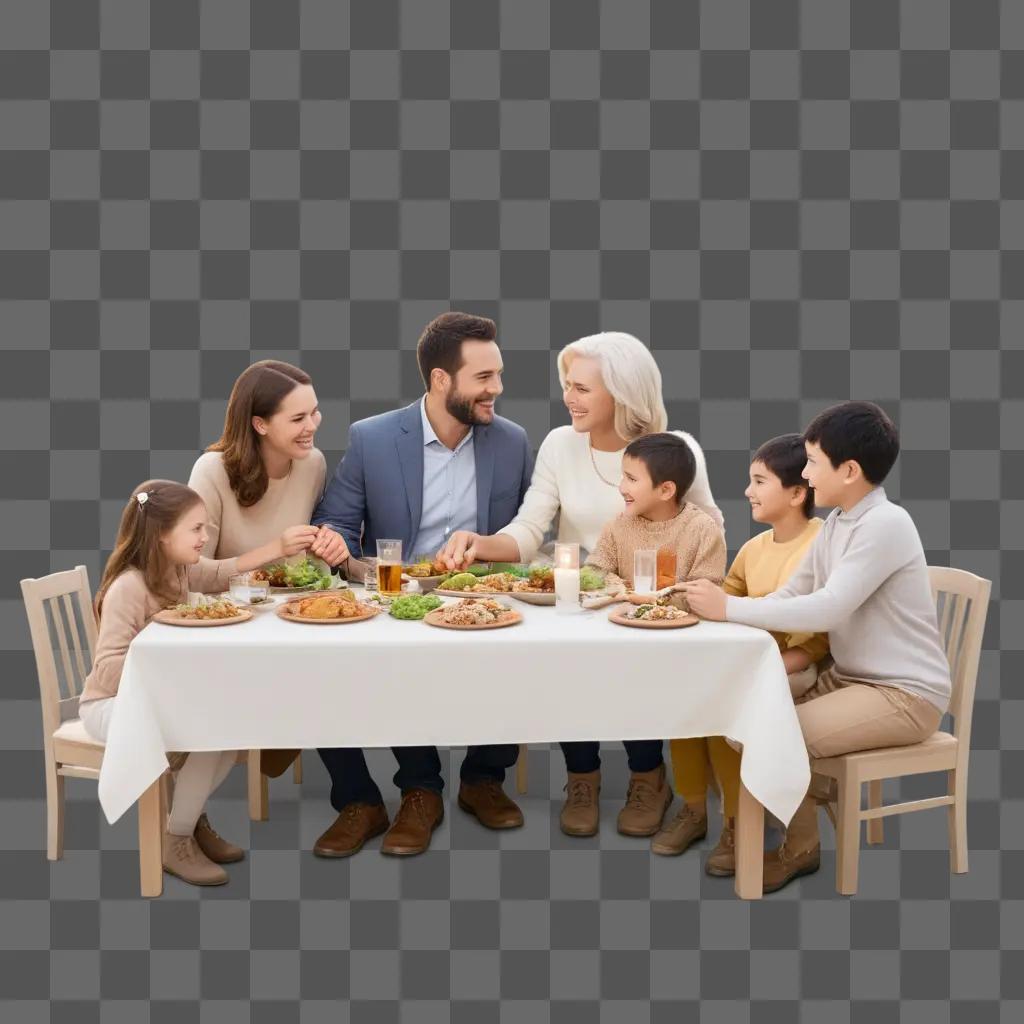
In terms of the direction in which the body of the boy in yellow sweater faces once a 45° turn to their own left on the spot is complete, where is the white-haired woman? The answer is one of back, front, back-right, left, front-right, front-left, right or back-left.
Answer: back-right

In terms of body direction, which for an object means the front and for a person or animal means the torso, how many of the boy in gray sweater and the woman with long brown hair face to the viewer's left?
1

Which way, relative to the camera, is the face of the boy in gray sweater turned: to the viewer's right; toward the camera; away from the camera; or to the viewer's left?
to the viewer's left

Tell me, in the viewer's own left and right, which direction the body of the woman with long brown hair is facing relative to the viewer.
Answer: facing the viewer and to the right of the viewer

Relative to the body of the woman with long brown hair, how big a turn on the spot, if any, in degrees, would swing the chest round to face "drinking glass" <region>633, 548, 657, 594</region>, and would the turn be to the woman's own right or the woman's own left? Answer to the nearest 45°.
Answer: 0° — they already face it

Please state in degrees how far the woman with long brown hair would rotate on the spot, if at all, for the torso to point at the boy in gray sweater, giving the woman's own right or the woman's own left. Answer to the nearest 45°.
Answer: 0° — they already face them

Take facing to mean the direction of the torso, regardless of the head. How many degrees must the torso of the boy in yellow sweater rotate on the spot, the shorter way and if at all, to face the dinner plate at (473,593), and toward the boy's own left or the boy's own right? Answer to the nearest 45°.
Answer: approximately 45° to the boy's own right

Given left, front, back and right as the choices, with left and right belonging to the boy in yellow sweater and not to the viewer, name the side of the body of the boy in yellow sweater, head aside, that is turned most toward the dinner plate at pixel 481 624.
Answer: front

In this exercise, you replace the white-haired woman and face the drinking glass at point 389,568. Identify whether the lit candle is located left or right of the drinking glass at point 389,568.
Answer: left

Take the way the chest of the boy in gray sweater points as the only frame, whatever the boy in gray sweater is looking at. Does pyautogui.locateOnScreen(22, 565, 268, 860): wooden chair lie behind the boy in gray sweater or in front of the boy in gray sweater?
in front

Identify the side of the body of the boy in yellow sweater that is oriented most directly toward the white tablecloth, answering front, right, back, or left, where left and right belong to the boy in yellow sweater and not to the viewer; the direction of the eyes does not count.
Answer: front

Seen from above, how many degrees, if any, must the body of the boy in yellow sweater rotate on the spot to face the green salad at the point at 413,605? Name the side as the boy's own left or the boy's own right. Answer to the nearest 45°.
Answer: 0° — they already face it

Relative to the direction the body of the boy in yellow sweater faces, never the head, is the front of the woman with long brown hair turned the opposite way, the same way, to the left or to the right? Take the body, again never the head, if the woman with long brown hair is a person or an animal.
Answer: to the left

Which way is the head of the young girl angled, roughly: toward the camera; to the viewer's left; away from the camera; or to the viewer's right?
to the viewer's right

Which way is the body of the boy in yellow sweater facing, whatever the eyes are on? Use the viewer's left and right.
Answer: facing the viewer and to the left of the viewer
